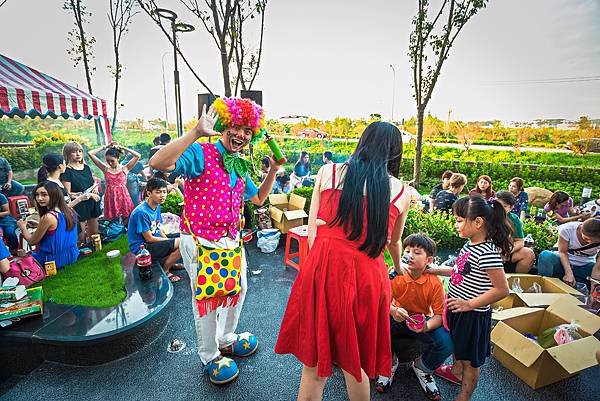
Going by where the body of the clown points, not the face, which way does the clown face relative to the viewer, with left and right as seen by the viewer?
facing the viewer and to the right of the viewer

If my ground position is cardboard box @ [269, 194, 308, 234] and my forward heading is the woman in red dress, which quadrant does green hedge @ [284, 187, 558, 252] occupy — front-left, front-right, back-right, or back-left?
front-left

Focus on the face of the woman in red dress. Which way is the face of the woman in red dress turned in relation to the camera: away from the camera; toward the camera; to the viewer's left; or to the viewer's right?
away from the camera

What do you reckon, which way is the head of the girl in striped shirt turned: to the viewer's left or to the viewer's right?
to the viewer's left

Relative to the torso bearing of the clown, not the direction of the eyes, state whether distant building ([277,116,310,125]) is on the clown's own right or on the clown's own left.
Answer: on the clown's own left

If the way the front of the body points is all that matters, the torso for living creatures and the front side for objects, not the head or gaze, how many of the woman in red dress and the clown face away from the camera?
1

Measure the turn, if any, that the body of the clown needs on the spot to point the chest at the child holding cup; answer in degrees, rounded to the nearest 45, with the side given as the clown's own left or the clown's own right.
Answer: approximately 45° to the clown's own left

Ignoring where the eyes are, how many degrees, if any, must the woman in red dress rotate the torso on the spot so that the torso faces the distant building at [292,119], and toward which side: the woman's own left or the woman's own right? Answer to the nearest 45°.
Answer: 0° — they already face it

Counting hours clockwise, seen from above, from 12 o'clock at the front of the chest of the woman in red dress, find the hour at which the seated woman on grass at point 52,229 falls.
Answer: The seated woman on grass is roughly at 10 o'clock from the woman in red dress.

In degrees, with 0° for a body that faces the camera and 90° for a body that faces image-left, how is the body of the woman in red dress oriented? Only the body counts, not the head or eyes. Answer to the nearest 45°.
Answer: approximately 180°

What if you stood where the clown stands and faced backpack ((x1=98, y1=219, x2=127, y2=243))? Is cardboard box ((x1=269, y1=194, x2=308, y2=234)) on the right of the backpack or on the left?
right

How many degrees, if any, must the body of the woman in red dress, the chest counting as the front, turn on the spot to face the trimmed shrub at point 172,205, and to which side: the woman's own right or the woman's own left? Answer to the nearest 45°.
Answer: approximately 45° to the woman's own left
